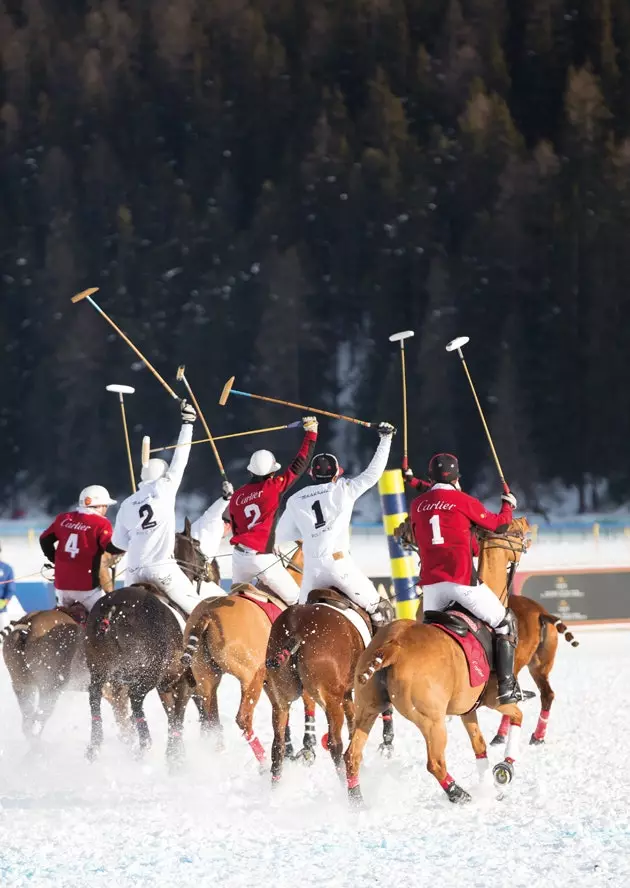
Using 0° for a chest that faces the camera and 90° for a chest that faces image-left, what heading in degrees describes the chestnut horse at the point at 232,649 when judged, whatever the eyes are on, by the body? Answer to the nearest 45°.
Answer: approximately 225°

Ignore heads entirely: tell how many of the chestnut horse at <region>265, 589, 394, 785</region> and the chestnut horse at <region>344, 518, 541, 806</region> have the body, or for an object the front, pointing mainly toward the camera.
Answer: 0

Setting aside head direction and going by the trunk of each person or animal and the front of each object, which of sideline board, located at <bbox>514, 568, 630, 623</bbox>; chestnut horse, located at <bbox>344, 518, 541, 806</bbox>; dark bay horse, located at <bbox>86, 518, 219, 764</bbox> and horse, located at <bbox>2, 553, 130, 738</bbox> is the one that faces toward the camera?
the sideline board

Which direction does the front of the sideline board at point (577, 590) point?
toward the camera

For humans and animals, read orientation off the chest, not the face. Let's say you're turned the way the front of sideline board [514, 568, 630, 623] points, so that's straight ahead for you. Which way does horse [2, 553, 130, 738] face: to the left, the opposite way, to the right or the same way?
the opposite way

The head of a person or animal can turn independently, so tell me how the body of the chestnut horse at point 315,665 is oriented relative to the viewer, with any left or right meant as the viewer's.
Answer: facing away from the viewer and to the right of the viewer

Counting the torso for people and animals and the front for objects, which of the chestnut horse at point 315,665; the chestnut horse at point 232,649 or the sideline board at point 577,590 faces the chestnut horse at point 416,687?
the sideline board

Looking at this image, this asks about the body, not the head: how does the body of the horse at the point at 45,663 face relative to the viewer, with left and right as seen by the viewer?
facing away from the viewer and to the right of the viewer

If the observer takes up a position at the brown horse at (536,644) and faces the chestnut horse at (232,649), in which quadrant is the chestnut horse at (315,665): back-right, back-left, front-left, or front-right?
front-left

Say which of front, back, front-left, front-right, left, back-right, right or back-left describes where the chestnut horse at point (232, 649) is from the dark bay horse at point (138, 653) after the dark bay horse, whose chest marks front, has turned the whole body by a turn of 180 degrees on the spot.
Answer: left

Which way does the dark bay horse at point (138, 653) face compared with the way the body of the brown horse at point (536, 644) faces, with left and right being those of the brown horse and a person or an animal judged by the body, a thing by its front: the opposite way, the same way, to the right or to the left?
to the right

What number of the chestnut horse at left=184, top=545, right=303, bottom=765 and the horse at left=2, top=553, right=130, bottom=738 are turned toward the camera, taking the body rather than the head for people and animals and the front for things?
0

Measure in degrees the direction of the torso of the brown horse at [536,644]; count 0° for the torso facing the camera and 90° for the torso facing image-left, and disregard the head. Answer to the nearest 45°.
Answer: approximately 135°

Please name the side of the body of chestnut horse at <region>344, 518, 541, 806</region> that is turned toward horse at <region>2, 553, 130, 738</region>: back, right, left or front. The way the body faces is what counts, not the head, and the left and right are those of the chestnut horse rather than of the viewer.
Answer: left

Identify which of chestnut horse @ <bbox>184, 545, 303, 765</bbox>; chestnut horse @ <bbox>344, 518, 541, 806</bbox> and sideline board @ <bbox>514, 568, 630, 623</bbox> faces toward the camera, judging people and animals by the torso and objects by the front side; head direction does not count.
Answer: the sideline board

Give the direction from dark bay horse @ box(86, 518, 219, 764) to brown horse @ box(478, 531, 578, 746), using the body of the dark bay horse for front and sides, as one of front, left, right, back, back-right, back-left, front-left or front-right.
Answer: front-right

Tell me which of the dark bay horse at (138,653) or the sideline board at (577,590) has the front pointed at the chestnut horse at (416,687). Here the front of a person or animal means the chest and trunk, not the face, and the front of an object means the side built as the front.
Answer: the sideline board

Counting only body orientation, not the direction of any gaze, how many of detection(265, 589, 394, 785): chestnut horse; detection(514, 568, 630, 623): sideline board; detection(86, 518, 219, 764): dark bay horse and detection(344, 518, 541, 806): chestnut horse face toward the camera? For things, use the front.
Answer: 1

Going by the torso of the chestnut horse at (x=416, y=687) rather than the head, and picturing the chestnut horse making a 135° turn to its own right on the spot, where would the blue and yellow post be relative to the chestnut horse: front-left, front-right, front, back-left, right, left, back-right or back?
back
